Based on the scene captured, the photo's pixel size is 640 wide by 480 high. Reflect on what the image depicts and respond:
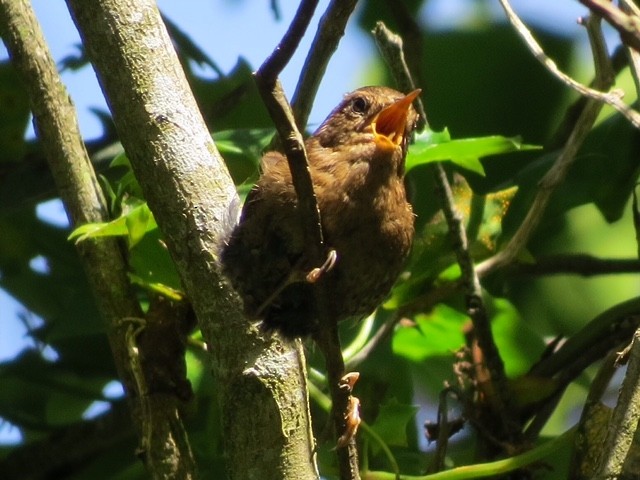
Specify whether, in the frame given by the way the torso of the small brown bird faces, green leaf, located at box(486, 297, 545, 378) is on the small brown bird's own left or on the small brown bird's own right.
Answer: on the small brown bird's own left

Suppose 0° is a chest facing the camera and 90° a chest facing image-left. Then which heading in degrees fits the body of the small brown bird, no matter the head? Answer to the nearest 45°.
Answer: approximately 315°
